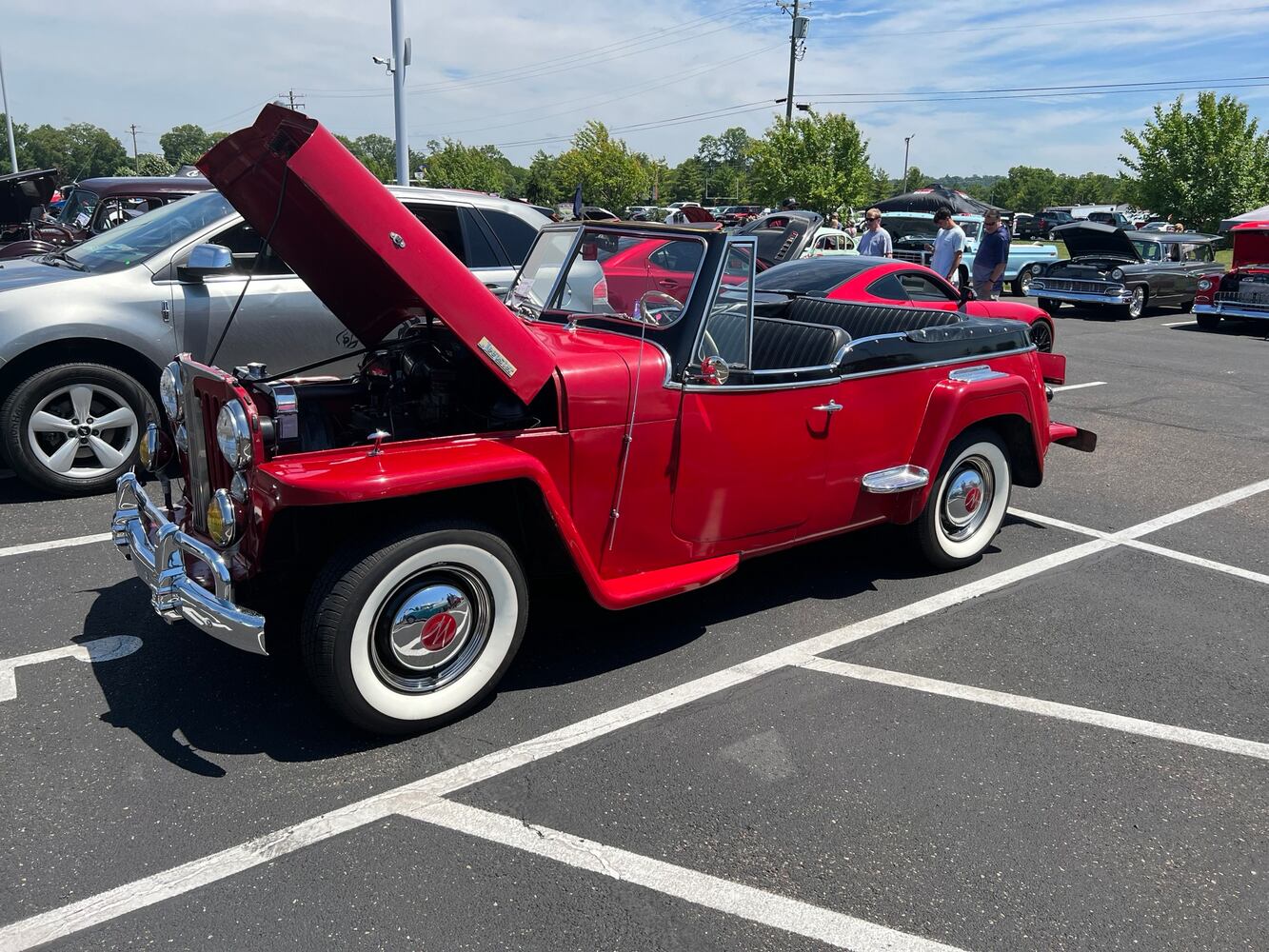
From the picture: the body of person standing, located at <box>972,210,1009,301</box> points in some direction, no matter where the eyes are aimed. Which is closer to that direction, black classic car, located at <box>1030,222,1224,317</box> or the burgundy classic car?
the burgundy classic car

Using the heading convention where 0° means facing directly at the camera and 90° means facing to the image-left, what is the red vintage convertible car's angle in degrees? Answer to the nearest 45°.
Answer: approximately 45°

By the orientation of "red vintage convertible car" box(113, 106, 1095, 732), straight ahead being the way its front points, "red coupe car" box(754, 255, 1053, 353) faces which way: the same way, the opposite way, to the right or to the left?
the opposite way

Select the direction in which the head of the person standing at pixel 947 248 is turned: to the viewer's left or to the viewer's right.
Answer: to the viewer's left

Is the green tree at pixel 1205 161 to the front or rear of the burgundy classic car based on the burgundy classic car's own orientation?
to the rear

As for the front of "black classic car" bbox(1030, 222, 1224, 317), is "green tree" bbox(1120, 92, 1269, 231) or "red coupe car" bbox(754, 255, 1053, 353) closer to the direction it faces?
the red coupe car

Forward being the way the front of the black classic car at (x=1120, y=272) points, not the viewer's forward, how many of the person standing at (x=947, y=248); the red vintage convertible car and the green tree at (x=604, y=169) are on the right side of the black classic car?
1

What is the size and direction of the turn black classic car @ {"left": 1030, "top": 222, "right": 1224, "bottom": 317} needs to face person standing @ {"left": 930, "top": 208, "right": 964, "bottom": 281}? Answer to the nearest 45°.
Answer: approximately 45° to its left

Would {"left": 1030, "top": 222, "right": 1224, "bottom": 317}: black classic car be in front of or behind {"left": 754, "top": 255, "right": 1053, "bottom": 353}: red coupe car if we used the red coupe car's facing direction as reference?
in front

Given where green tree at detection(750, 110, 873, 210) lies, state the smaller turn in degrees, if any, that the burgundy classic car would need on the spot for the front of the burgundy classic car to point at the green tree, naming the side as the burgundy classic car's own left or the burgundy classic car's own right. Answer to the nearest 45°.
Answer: approximately 180°

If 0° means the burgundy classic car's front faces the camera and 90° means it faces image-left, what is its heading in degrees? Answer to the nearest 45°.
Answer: approximately 45°

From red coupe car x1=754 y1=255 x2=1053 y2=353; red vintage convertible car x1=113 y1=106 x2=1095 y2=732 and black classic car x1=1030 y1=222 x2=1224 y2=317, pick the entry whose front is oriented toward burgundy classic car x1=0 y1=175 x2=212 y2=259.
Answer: the black classic car
